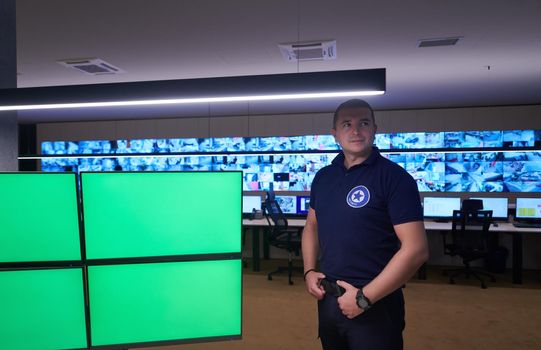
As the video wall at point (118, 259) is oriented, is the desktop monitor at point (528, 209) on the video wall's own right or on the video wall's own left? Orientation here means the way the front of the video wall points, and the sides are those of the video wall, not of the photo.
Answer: on the video wall's own left

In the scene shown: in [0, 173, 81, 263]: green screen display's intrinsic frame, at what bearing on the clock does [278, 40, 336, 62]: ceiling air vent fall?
The ceiling air vent is roughly at 8 o'clock from the green screen display.

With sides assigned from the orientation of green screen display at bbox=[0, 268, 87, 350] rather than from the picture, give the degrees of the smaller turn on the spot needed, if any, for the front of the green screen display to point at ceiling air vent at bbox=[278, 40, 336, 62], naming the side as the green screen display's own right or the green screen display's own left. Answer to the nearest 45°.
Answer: approximately 135° to the green screen display's own left

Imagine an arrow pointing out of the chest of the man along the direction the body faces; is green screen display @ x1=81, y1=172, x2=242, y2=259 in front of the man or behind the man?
in front
